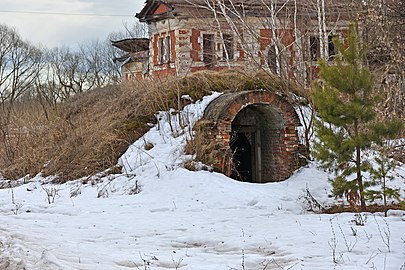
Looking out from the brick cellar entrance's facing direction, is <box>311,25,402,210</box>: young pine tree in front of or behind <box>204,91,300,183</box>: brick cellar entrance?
in front

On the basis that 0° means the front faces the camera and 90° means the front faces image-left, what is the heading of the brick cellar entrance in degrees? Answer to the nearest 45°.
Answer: approximately 315°
